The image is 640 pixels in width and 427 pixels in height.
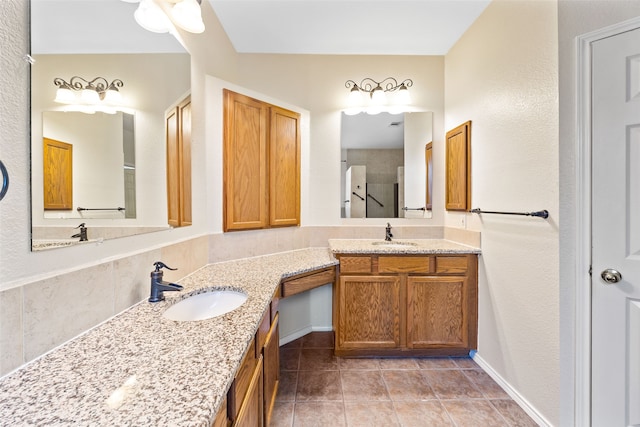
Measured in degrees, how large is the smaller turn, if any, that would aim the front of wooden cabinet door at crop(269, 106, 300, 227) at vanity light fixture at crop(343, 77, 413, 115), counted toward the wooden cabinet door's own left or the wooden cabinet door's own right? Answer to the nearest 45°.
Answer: approximately 45° to the wooden cabinet door's own left

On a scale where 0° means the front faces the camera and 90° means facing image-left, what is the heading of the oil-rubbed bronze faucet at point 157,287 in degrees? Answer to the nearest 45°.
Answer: approximately 270°

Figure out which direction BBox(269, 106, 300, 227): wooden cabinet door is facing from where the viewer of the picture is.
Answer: facing the viewer and to the right of the viewer

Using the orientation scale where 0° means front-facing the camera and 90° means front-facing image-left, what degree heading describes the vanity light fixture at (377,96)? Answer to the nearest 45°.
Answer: approximately 0°

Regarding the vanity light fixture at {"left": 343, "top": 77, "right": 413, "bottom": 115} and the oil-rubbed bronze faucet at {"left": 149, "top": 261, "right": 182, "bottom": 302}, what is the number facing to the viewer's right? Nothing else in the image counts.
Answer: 1

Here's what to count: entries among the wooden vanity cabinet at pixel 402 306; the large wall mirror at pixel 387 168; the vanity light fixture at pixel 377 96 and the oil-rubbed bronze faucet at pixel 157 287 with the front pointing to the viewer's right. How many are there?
1

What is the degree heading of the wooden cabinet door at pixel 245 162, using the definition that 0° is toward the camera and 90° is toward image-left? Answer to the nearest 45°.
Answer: approximately 315°

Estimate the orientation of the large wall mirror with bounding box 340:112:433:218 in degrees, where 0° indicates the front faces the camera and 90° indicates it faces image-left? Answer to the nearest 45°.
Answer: approximately 0°

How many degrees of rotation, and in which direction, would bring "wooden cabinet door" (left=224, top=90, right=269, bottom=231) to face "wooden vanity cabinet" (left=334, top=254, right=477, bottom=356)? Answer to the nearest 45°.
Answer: approximately 45° to its left
